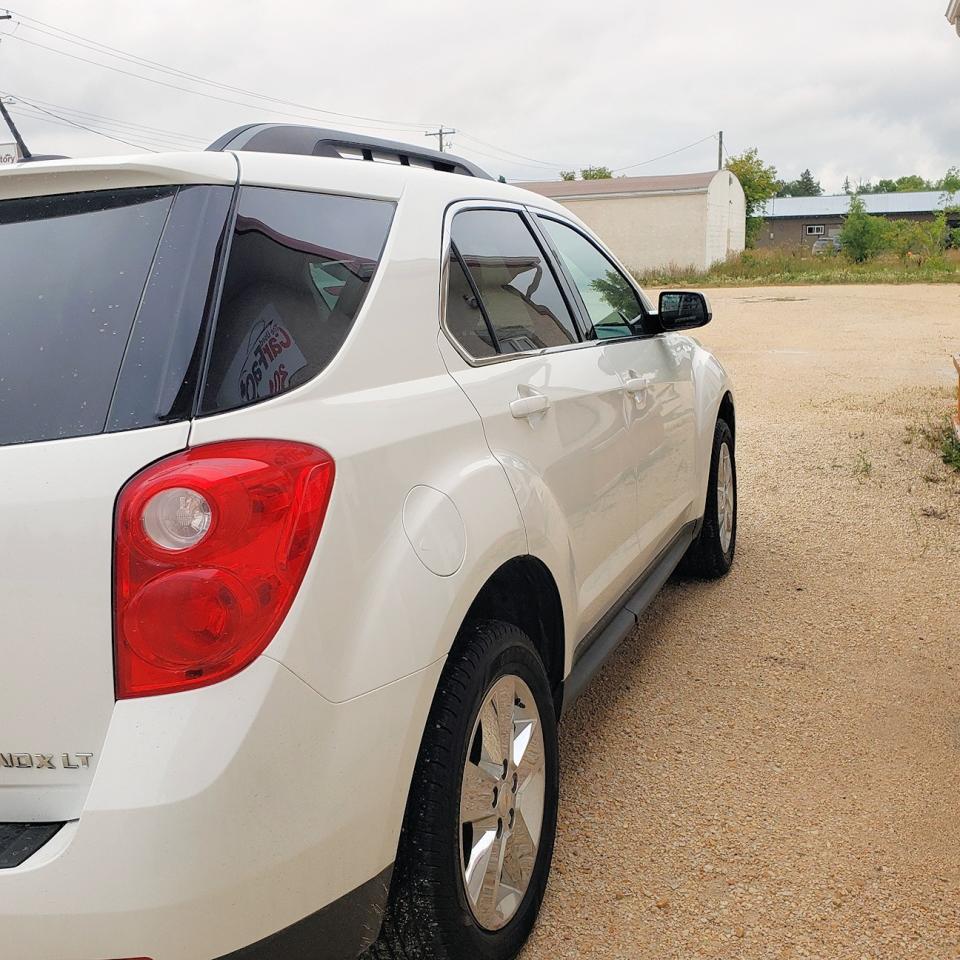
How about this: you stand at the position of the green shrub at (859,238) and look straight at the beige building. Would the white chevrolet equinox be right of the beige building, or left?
left

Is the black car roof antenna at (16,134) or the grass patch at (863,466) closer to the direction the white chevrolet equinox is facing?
the grass patch

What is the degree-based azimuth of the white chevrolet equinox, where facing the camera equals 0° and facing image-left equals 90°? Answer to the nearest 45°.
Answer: approximately 225°

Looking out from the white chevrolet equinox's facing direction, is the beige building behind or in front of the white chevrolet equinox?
in front

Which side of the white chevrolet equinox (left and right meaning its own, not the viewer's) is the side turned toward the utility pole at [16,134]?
left

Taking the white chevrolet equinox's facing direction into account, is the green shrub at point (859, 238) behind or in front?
in front
